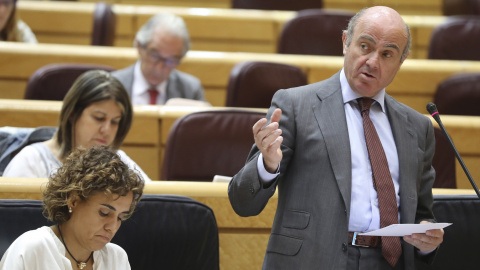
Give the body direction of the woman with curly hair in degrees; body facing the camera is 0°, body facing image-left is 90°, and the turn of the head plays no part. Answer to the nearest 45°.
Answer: approximately 315°

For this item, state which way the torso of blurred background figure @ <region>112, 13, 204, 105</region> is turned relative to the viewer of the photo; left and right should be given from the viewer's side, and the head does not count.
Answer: facing the viewer

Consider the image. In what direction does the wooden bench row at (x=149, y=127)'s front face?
toward the camera

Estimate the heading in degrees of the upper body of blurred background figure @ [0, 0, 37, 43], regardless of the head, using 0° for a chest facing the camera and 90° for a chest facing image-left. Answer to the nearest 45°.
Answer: approximately 0°

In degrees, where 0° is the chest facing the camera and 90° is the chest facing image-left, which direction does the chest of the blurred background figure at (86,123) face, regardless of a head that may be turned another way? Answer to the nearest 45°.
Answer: approximately 315°

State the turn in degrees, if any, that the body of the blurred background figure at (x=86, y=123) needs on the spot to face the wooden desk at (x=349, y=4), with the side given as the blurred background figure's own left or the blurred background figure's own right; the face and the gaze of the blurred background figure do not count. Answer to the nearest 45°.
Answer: approximately 90° to the blurred background figure's own left
